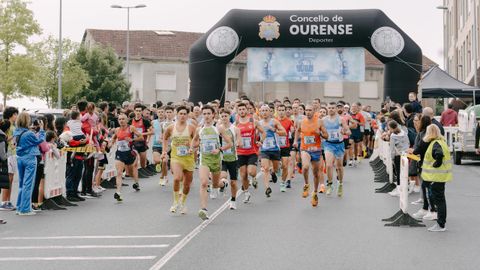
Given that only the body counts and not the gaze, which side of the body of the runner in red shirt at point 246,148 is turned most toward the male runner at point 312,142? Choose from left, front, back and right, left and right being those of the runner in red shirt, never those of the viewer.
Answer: left

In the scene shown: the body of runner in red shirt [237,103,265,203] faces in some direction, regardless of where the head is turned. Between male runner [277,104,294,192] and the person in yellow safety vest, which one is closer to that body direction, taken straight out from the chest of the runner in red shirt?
the person in yellow safety vest

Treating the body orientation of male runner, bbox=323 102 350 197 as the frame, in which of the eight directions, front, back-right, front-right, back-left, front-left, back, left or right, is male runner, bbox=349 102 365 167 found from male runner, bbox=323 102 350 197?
back

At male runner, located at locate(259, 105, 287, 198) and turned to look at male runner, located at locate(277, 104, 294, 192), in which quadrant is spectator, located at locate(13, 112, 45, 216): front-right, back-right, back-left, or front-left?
back-left

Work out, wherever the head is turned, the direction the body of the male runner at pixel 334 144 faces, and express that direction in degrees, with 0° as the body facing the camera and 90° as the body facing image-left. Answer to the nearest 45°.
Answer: approximately 0°

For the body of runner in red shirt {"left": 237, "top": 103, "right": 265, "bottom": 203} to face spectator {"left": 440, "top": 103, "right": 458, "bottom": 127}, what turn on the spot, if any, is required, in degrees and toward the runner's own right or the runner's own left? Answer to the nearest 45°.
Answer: approximately 135° to the runner's own left

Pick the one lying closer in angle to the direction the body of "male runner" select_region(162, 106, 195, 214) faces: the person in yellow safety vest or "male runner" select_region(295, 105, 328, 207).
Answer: the person in yellow safety vest

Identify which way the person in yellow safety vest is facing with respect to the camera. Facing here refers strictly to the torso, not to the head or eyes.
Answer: to the viewer's left

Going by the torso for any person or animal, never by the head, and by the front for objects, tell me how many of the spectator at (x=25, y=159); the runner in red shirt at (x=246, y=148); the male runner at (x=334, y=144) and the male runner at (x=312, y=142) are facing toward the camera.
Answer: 3
